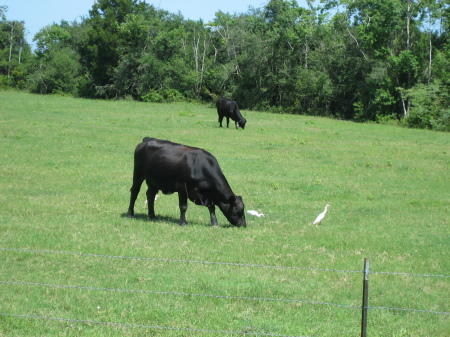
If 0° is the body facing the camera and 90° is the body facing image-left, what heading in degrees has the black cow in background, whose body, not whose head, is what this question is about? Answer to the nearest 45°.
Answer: approximately 315°
